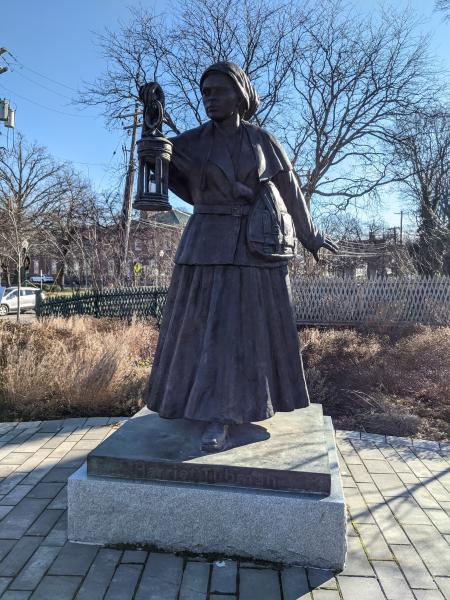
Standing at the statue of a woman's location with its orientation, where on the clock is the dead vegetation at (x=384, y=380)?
The dead vegetation is roughly at 7 o'clock from the statue of a woman.

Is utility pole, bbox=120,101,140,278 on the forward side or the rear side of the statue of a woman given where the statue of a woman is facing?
on the rear side

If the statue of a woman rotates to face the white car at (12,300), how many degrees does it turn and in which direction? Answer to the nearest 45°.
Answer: approximately 135° to its right

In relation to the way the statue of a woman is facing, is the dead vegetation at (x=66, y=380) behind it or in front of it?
behind

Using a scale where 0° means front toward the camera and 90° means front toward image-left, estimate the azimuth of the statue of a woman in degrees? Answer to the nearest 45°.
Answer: approximately 0°
